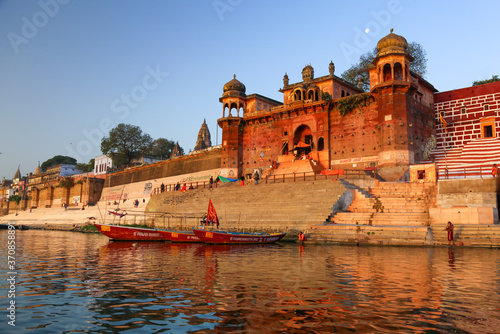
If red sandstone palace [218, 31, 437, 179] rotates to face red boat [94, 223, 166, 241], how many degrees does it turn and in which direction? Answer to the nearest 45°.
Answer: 0° — it already faces it

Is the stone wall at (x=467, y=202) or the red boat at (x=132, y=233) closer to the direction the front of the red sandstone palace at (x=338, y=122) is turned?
the red boat

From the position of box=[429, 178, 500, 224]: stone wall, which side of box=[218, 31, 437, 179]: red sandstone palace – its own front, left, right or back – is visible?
left

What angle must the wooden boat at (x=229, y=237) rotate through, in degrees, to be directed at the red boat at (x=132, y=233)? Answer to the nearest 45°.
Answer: approximately 45° to its right

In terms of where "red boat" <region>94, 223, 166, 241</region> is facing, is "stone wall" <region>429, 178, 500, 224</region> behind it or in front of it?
behind

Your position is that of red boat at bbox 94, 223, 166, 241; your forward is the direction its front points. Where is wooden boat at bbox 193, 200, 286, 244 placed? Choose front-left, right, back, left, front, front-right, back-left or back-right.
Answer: back-left

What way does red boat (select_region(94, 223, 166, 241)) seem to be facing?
to the viewer's left

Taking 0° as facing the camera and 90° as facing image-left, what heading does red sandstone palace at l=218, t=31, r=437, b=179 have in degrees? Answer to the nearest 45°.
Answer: approximately 45°

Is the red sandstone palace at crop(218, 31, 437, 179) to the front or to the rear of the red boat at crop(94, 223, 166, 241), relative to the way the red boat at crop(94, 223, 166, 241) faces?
to the rear

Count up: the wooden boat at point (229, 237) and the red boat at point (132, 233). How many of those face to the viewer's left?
2
